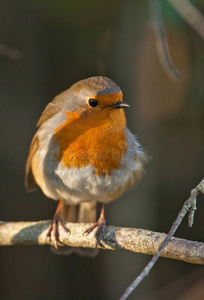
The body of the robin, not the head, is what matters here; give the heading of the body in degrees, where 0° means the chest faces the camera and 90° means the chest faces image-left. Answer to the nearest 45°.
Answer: approximately 315°
